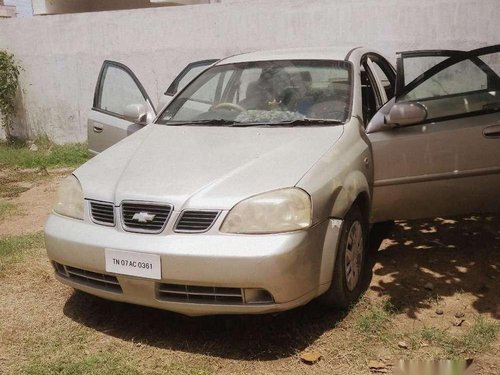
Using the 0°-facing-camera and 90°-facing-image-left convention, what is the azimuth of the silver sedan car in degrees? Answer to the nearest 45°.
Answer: approximately 45°

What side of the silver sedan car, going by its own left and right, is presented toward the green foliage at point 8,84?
right
